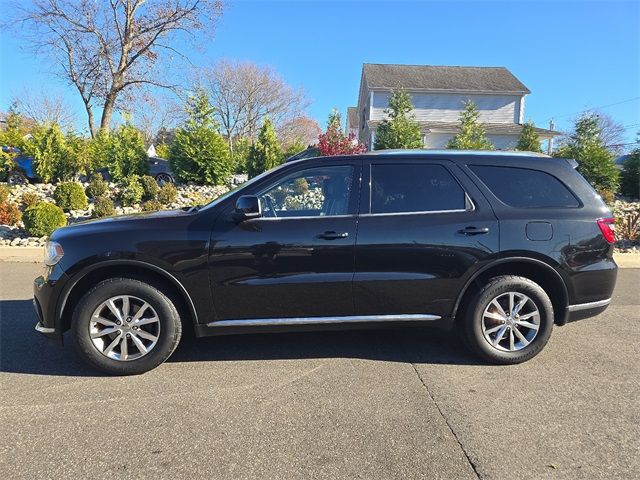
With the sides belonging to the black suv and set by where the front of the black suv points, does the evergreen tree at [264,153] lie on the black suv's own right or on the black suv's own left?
on the black suv's own right

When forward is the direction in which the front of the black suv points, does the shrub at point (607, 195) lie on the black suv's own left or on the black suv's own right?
on the black suv's own right

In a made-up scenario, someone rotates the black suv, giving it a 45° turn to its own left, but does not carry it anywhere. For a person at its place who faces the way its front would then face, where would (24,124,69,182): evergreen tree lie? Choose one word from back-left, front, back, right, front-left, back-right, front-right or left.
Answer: right

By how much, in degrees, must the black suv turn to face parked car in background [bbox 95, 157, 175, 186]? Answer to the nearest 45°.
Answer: approximately 45° to its right

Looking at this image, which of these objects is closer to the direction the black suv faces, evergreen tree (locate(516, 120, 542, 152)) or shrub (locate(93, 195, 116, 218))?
the shrub

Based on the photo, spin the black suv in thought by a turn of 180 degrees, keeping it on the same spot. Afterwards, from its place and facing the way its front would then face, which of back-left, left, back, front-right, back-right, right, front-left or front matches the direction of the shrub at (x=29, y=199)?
back-left

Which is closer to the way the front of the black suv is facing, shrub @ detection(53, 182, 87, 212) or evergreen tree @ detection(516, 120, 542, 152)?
the shrub

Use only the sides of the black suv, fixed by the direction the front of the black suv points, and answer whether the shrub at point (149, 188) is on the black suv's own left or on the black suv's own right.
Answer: on the black suv's own right

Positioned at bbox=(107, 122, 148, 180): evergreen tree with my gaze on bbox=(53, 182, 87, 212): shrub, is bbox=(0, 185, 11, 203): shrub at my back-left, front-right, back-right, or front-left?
front-right

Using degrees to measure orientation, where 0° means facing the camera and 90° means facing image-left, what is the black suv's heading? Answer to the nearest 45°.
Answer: approximately 90°

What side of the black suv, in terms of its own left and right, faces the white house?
right

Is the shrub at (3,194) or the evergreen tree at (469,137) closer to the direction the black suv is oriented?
the shrub

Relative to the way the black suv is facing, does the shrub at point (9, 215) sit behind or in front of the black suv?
in front

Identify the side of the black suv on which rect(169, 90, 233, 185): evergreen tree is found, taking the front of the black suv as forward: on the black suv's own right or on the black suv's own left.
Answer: on the black suv's own right
